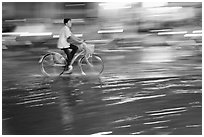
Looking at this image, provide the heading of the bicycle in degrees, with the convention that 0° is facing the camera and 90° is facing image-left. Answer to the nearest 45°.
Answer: approximately 270°

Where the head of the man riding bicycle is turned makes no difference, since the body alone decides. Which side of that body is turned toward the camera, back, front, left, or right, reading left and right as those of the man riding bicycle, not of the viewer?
right
